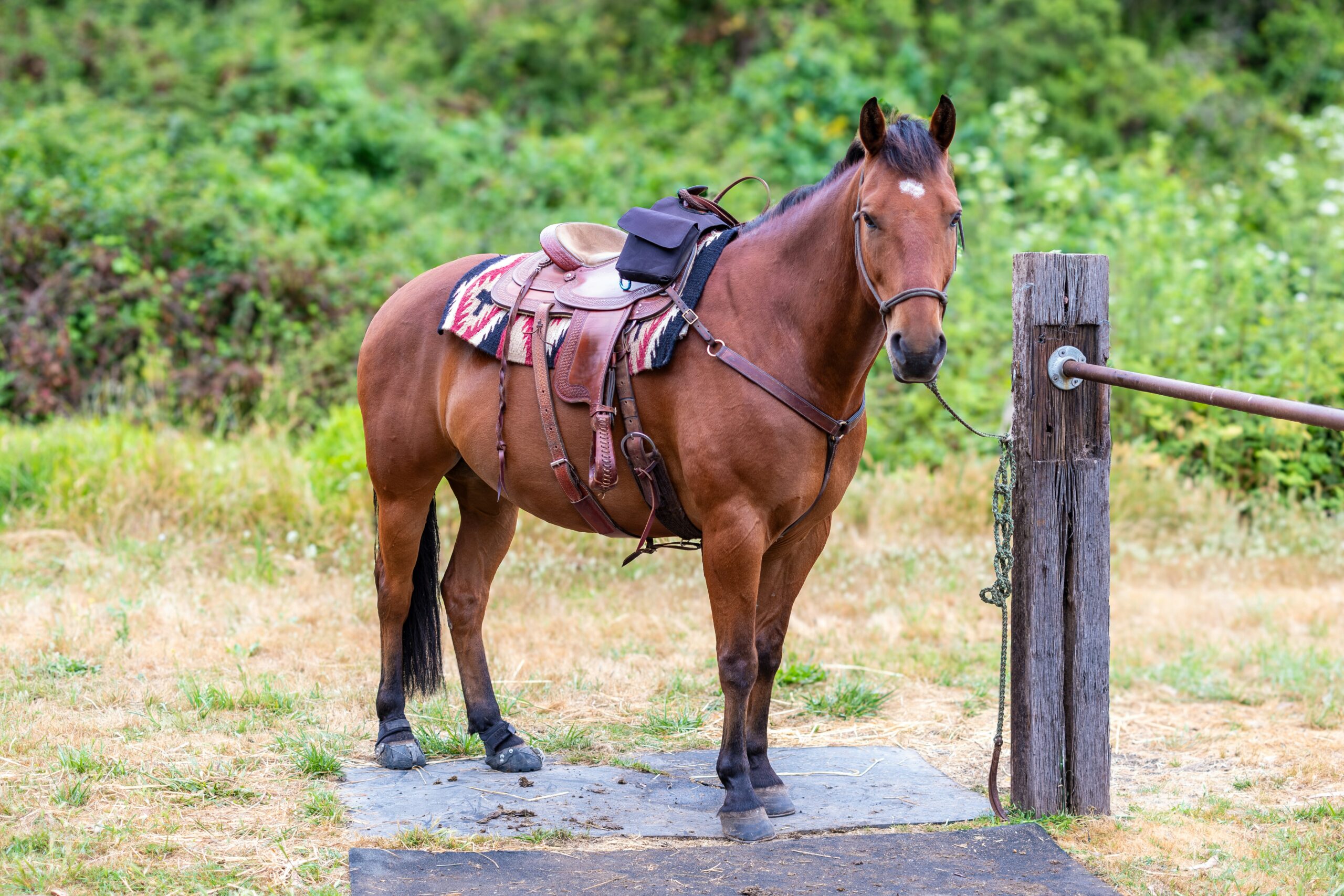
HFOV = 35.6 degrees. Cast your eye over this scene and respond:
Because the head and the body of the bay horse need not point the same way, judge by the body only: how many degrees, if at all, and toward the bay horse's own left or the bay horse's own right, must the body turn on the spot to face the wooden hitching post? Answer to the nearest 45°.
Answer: approximately 45° to the bay horse's own left

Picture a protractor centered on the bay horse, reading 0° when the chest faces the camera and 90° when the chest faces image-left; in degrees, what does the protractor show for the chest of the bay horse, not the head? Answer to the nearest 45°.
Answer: approximately 315°
